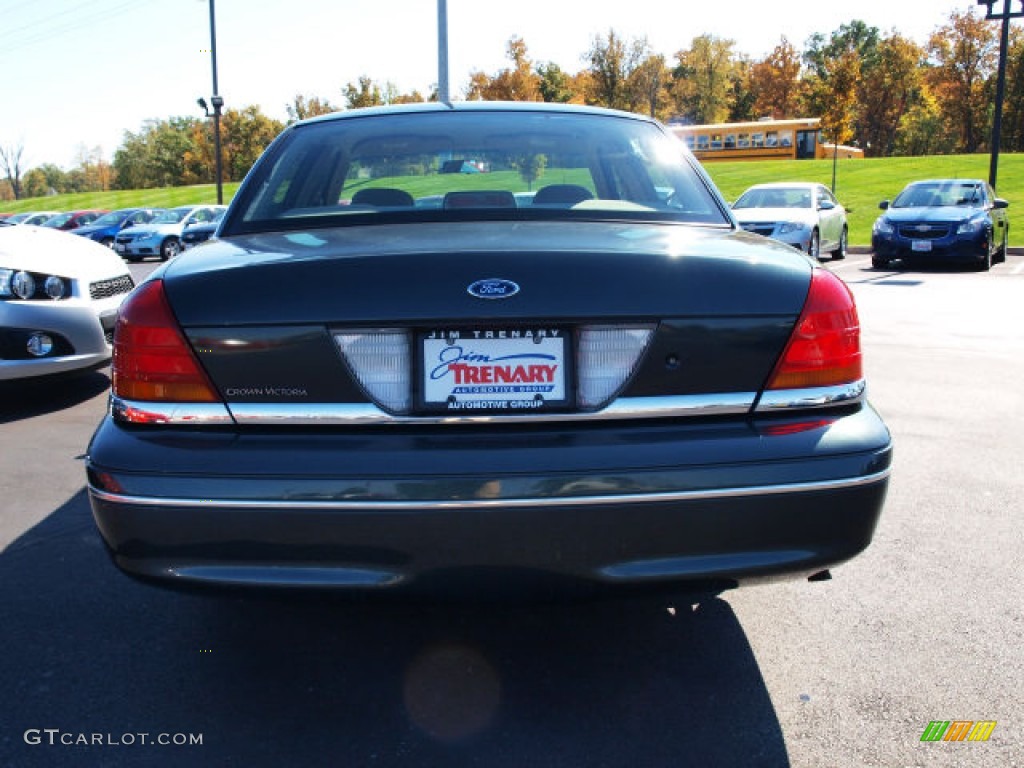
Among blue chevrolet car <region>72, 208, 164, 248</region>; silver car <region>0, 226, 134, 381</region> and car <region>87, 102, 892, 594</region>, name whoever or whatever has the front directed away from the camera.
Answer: the car

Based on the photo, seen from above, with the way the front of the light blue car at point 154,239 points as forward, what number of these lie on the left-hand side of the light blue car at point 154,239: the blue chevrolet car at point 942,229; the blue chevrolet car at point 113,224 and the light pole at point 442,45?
2

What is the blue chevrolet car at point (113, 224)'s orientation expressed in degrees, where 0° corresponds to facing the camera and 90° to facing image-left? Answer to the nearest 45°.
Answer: approximately 45°

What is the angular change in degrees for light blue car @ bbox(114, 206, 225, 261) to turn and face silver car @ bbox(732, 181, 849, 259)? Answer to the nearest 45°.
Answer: approximately 90° to its left

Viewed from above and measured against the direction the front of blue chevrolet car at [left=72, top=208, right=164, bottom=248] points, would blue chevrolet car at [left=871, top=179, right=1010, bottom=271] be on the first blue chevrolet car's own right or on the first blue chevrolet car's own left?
on the first blue chevrolet car's own left

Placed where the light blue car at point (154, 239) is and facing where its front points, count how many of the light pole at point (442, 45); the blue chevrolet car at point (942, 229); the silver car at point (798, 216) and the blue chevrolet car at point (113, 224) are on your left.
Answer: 3

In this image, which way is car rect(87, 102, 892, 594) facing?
away from the camera

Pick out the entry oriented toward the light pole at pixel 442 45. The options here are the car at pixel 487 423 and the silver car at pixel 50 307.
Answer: the car

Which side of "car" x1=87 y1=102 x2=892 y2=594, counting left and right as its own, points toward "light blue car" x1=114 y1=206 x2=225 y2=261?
front

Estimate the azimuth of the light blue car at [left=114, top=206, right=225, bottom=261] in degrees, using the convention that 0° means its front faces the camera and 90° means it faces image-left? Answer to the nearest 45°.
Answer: approximately 45°

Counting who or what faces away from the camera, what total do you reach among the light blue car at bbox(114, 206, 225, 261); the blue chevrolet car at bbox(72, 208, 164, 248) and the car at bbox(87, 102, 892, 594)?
1

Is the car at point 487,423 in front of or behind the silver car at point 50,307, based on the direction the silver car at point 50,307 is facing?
in front

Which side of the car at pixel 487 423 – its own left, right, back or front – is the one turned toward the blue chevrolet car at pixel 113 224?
front

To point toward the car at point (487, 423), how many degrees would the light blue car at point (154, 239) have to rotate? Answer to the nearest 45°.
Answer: approximately 45° to its left

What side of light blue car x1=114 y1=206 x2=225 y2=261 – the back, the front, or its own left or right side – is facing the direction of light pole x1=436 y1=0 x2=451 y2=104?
left

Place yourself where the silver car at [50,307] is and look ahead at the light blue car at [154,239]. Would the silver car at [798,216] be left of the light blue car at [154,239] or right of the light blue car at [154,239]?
right

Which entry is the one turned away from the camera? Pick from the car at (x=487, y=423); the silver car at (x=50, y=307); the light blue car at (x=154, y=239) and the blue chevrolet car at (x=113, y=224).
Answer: the car

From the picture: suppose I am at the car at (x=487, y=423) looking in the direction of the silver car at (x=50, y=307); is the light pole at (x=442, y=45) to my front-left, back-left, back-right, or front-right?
front-right

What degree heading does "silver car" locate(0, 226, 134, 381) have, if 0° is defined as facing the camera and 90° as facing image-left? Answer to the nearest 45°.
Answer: approximately 315°

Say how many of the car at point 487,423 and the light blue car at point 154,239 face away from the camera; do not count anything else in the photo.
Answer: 1
